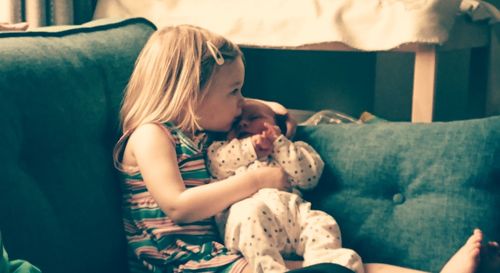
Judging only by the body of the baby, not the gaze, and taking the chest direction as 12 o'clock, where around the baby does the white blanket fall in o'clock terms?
The white blanket is roughly at 6 o'clock from the baby.

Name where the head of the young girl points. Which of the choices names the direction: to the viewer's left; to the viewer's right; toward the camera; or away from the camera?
to the viewer's right

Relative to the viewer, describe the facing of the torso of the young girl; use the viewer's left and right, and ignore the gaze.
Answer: facing to the right of the viewer

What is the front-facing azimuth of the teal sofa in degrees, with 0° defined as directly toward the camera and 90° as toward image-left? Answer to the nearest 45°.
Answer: approximately 0°

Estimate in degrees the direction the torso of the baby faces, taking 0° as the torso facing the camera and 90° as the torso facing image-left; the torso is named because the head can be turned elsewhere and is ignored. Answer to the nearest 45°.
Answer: approximately 0°

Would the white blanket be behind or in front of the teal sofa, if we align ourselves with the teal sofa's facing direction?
behind
